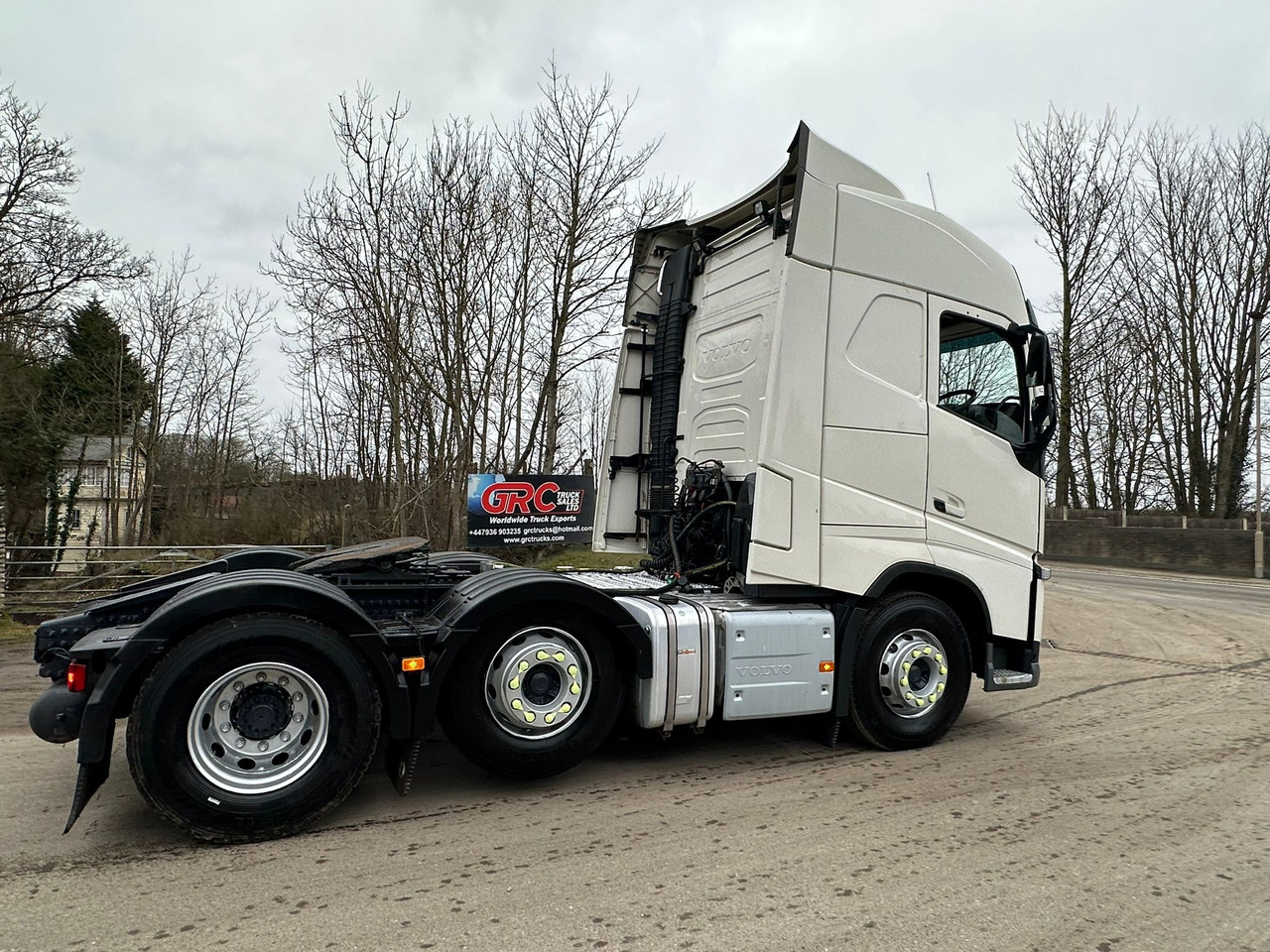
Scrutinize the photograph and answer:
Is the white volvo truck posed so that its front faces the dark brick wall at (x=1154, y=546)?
yes

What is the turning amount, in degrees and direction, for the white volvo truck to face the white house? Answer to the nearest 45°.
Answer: approximately 90° to its left

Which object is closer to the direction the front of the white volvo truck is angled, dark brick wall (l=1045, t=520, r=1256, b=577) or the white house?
the dark brick wall

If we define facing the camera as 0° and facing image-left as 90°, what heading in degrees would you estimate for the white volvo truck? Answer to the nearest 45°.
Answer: approximately 225°

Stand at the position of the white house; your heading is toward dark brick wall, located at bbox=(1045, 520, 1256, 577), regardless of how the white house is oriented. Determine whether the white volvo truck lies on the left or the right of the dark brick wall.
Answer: right

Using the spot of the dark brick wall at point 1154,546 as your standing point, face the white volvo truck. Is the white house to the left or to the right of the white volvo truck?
right
